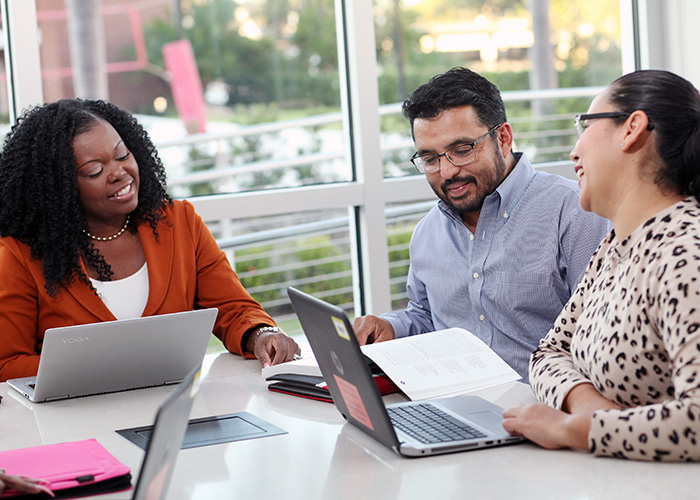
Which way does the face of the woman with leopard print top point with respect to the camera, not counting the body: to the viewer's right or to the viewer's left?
to the viewer's left

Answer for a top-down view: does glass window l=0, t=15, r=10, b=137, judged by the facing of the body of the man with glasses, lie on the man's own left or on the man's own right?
on the man's own right

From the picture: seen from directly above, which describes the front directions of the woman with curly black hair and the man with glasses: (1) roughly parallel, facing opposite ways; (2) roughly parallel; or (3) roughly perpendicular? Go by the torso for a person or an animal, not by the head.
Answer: roughly perpendicular

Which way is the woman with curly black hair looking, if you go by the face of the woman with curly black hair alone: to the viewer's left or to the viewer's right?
to the viewer's right

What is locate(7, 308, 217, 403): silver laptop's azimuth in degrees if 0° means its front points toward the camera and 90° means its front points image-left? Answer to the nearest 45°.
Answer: approximately 135°
